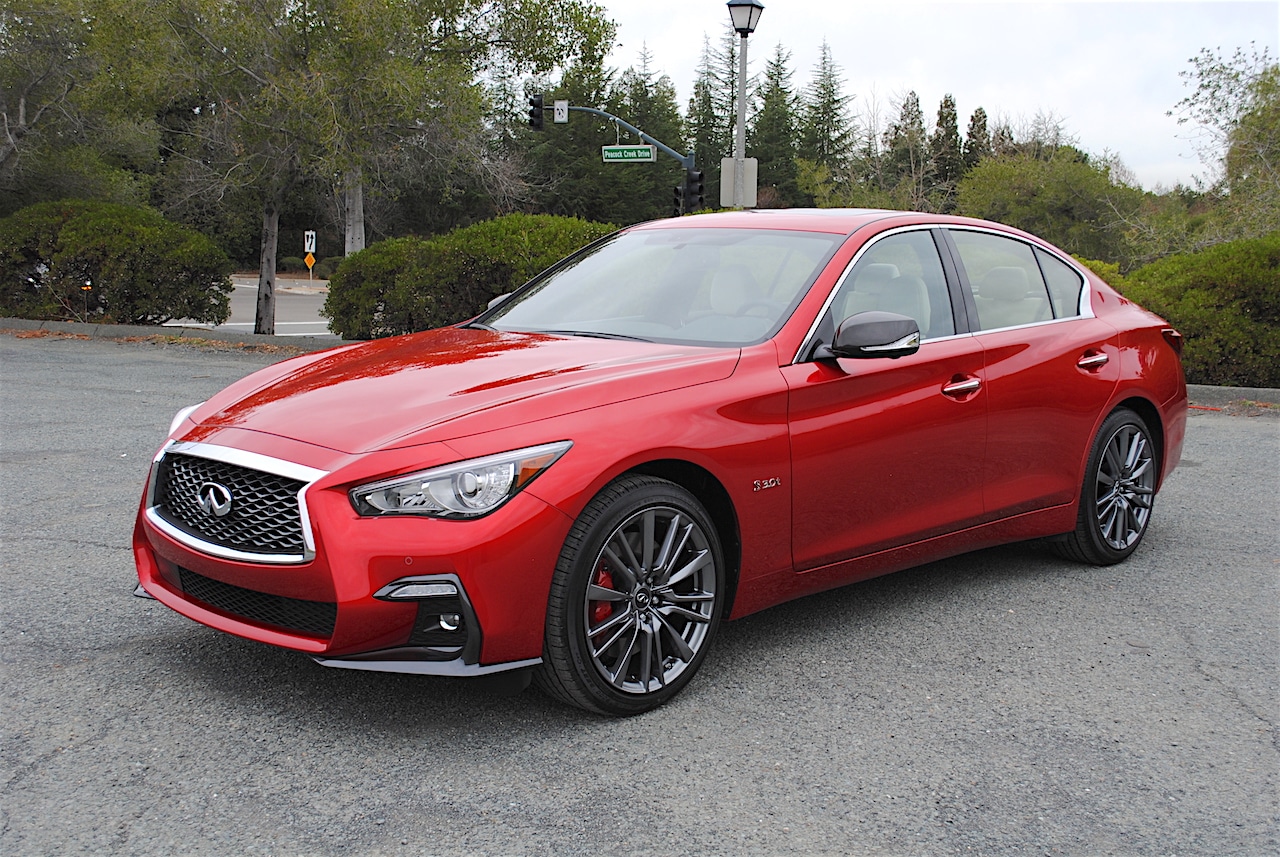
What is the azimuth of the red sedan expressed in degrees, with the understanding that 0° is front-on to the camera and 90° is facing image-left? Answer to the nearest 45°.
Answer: approximately 45°

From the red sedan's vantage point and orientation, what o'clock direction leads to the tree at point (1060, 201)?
The tree is roughly at 5 o'clock from the red sedan.

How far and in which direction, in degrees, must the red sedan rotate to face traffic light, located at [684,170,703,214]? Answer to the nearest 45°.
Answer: approximately 135° to its right

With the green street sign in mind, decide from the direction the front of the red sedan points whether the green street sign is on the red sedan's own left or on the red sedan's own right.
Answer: on the red sedan's own right

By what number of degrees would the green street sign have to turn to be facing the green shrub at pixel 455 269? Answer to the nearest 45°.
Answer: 0° — it already faces it

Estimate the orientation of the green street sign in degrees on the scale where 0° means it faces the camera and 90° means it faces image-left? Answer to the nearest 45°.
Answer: approximately 0°

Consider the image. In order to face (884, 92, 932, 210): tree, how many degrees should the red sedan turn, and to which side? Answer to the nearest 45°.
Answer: approximately 135° to its right

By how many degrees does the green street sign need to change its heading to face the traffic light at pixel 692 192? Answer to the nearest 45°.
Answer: approximately 90° to its left
